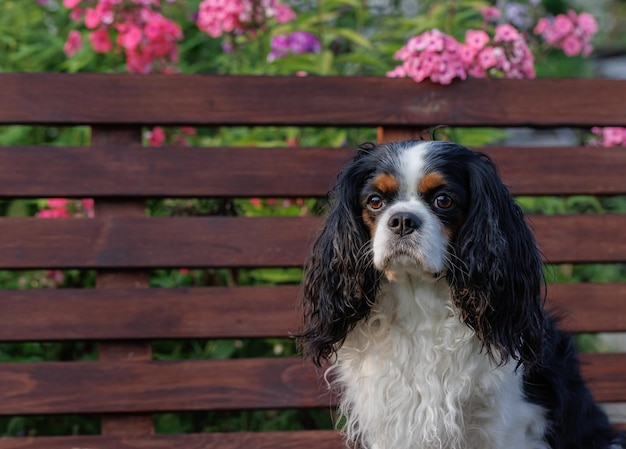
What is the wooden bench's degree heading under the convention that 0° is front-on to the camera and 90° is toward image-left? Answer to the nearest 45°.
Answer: approximately 0°

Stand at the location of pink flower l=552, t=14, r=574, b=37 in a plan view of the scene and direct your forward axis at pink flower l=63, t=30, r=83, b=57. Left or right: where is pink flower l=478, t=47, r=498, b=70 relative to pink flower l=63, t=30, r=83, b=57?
left

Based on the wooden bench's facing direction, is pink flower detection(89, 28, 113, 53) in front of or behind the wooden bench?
behind

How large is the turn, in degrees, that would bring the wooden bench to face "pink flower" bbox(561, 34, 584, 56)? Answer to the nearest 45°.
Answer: approximately 135° to its left

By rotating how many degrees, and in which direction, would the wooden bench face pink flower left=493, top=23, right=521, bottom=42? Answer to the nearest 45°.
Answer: approximately 135° to its left

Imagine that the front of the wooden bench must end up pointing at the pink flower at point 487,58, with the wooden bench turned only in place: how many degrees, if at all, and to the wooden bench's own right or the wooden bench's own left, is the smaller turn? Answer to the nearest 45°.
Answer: approximately 135° to the wooden bench's own left

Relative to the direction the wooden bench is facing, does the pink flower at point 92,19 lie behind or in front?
behind

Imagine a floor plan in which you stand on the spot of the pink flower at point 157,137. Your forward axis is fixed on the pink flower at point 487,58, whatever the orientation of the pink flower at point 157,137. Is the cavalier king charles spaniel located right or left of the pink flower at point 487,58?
right

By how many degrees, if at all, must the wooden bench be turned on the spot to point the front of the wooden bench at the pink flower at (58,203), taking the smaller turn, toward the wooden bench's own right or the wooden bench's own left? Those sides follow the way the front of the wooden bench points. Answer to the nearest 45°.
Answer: approximately 135° to the wooden bench's own right

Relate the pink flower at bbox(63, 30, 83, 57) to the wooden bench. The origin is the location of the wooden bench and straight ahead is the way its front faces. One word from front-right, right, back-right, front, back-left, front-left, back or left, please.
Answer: back-right
